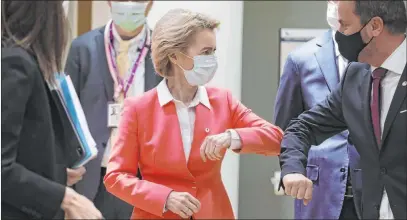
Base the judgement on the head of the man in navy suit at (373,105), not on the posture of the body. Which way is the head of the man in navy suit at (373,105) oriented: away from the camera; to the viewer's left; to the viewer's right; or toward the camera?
to the viewer's left

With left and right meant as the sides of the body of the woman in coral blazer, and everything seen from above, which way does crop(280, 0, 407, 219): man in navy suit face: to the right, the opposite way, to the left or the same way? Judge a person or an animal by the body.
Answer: to the right

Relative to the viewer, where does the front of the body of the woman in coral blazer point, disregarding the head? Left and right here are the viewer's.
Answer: facing the viewer and to the right of the viewer

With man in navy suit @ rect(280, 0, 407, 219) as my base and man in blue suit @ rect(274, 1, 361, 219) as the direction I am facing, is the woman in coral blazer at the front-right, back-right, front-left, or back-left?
front-left

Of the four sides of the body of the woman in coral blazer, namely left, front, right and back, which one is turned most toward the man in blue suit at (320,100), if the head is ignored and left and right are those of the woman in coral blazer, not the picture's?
left

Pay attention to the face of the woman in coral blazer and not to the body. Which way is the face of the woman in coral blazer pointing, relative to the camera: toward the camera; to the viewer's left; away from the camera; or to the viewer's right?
to the viewer's right

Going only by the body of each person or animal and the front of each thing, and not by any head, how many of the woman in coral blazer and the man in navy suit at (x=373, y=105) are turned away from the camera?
0

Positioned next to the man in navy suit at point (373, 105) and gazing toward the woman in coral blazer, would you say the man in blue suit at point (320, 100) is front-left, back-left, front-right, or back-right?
front-right

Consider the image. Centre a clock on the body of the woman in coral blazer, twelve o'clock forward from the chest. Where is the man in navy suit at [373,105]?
The man in navy suit is roughly at 10 o'clock from the woman in coral blazer.
